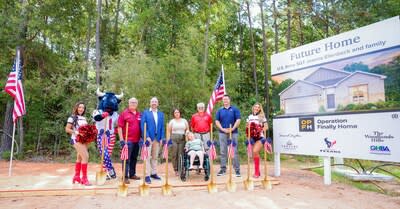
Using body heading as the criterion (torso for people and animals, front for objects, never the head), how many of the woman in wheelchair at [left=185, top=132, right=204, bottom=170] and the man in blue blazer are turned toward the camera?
2

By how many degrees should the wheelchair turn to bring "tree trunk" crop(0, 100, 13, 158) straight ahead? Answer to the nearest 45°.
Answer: approximately 135° to its right

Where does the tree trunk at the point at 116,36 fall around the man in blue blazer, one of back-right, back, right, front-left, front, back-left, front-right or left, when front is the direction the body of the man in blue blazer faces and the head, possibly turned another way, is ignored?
back

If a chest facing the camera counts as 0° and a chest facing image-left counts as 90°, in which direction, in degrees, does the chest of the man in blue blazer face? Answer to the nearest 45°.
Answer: approximately 0°

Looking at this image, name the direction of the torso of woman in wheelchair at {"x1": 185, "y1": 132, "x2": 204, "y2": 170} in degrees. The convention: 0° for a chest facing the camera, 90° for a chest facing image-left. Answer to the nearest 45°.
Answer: approximately 0°

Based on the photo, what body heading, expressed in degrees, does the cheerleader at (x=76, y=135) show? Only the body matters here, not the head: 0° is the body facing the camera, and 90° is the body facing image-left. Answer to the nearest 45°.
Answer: approximately 315°
